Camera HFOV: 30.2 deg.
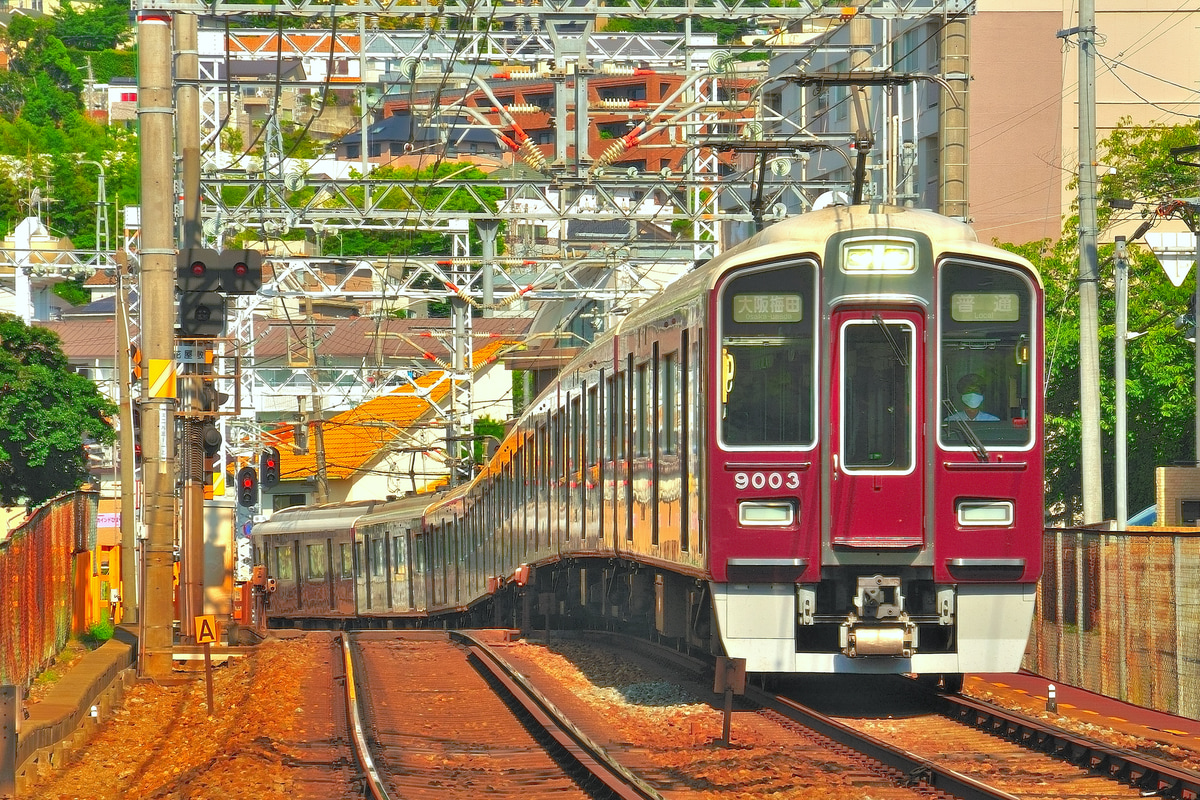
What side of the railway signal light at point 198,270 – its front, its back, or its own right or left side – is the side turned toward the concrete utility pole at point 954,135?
left

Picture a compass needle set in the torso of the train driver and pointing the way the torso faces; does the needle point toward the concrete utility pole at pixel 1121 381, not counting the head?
no

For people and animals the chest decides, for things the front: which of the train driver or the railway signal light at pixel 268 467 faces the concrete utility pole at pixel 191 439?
the railway signal light

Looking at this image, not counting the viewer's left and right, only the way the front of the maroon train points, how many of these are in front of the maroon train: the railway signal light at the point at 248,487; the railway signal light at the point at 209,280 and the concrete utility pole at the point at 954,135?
0

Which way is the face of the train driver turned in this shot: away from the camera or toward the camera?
toward the camera

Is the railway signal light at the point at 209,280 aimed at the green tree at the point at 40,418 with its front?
no

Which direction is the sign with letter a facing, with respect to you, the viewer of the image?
facing the viewer

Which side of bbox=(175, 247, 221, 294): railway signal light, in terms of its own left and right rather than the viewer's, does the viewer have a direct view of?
front

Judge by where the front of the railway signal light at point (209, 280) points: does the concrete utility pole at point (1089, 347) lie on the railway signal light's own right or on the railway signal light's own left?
on the railway signal light's own left

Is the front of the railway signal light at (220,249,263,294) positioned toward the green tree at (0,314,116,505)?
no

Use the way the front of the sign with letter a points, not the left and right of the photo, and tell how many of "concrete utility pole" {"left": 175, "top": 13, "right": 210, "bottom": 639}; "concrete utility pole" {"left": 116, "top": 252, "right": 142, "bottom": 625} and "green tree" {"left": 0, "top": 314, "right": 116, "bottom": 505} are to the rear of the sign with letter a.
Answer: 3

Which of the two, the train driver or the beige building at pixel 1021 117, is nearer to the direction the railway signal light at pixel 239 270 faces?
the train driver

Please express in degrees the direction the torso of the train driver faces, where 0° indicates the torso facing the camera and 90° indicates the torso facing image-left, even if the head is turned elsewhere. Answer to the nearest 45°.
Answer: approximately 0°

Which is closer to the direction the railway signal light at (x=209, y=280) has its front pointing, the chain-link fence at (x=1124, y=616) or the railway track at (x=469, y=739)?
the railway track
